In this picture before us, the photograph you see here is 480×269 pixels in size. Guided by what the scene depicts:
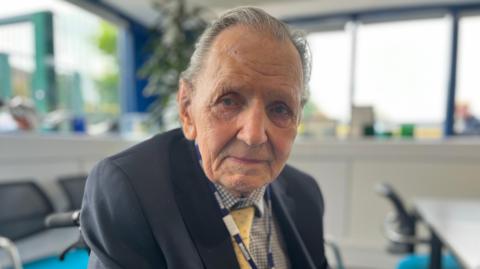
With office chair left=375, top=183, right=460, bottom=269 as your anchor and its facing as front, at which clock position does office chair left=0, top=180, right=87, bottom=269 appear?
office chair left=0, top=180, right=87, bottom=269 is roughly at 5 o'clock from office chair left=375, top=183, right=460, bottom=269.

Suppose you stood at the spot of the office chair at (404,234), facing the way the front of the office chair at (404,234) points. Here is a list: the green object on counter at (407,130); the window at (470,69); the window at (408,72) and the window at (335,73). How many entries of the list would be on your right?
0

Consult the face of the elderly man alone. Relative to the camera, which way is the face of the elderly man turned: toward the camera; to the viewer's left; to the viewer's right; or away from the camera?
toward the camera

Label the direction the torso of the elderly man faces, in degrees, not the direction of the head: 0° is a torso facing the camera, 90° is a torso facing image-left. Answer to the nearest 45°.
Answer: approximately 315°

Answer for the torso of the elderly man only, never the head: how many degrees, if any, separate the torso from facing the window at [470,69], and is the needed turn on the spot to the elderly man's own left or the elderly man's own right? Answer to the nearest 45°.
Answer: approximately 90° to the elderly man's own left

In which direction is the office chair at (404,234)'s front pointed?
to the viewer's right

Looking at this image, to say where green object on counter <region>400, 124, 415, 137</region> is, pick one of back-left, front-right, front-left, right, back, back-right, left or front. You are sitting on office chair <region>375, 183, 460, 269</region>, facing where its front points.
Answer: left

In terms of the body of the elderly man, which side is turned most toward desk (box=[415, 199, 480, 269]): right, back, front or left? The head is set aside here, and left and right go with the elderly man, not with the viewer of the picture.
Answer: left

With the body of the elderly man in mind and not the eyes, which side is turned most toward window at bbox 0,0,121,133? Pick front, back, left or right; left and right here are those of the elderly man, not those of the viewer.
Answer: back

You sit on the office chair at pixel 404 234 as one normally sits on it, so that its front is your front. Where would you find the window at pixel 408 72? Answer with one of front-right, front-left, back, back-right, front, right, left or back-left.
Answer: left

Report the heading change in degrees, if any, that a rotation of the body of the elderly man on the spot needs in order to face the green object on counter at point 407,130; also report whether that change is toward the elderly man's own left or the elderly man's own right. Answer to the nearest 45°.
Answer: approximately 90° to the elderly man's own left

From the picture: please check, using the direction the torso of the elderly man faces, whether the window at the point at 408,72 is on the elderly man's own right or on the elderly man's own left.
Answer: on the elderly man's own left

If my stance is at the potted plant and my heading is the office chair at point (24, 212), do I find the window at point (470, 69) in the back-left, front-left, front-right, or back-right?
back-left

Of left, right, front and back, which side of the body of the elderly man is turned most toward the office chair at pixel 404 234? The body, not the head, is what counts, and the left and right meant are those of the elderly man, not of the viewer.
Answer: left
